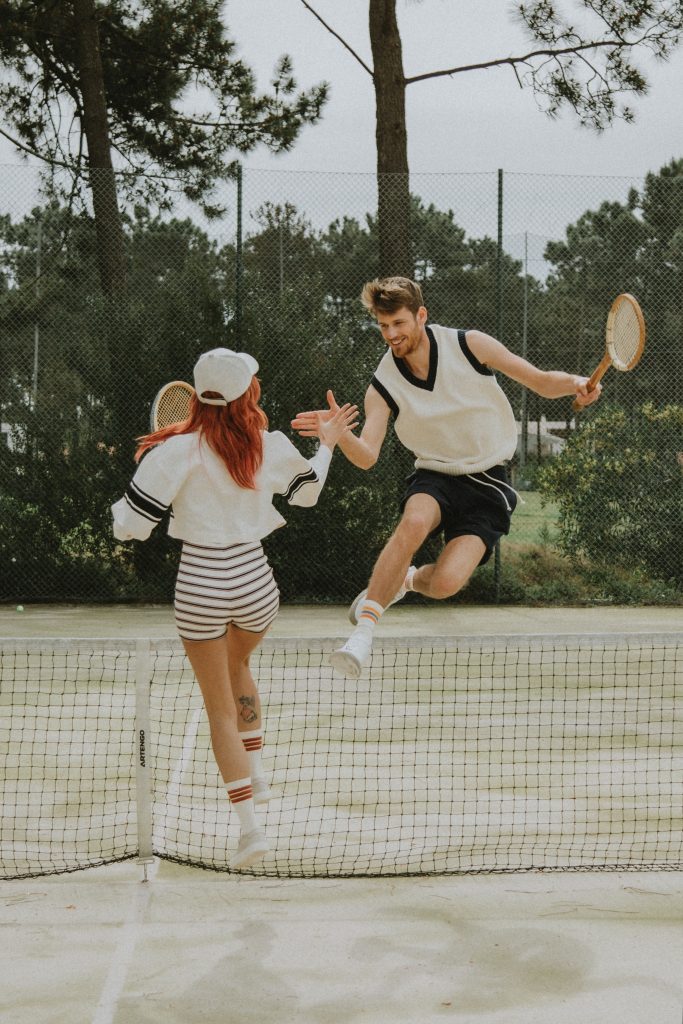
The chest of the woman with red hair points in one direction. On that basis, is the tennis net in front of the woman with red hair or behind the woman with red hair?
in front

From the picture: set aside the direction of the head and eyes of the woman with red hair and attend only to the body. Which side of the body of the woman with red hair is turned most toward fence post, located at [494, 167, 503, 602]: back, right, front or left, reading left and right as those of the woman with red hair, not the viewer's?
front

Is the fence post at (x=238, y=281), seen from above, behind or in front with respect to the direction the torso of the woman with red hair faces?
in front

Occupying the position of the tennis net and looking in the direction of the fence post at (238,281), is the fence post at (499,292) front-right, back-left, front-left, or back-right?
front-right

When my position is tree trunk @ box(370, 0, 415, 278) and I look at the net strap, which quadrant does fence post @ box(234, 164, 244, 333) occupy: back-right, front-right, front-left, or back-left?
front-right

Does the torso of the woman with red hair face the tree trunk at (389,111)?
yes

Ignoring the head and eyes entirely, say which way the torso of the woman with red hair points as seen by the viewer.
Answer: away from the camera

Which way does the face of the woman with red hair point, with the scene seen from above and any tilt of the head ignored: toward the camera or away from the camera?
away from the camera
